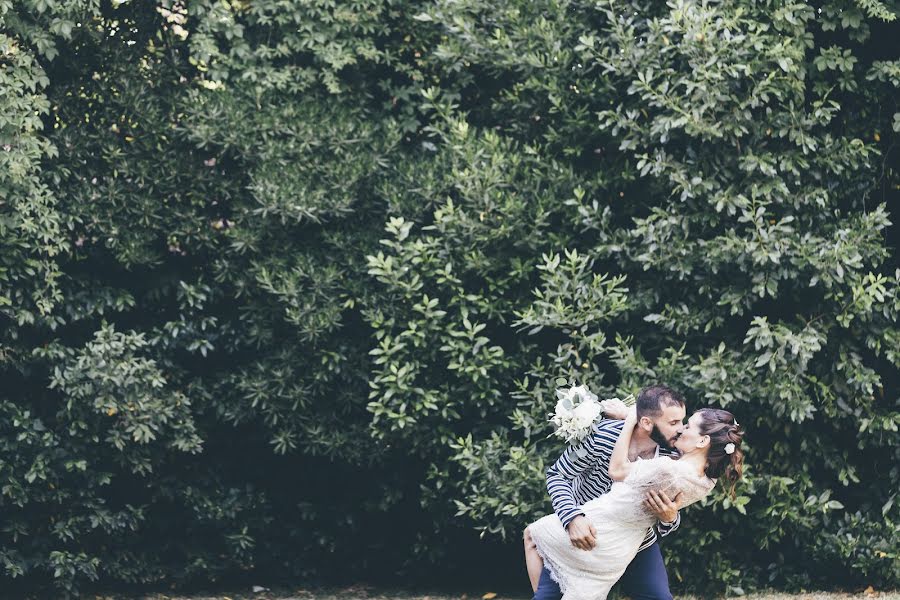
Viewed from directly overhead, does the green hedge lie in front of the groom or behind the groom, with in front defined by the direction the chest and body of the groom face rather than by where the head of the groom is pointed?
behind

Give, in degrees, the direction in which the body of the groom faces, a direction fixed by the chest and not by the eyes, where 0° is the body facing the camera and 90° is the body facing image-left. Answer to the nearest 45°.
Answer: approximately 315°
